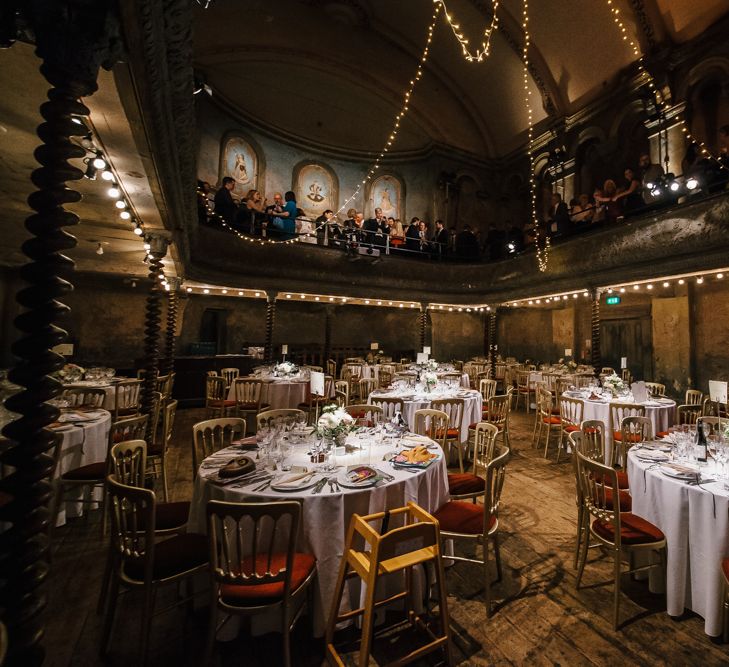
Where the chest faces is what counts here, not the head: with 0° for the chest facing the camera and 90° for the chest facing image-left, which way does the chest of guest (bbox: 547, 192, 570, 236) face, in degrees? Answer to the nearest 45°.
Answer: approximately 45°

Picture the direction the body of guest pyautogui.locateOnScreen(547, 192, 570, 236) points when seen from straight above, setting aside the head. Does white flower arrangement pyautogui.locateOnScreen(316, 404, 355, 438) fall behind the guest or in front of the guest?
in front

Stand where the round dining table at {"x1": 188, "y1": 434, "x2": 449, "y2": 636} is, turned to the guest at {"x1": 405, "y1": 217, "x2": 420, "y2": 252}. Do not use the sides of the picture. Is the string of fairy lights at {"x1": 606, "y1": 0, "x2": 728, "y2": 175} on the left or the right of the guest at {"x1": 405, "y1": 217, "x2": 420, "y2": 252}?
right

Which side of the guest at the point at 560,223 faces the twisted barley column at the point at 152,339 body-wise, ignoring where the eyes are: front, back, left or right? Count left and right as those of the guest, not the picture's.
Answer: front

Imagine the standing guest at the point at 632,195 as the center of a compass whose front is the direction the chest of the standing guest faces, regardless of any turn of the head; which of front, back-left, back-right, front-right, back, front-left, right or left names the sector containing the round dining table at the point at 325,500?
left

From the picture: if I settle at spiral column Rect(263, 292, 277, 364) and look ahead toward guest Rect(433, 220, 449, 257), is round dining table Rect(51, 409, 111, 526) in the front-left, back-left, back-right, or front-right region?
back-right

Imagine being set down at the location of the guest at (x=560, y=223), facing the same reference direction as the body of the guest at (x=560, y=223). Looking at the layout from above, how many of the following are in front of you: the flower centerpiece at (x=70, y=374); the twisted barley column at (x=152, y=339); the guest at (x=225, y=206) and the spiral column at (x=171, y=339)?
4

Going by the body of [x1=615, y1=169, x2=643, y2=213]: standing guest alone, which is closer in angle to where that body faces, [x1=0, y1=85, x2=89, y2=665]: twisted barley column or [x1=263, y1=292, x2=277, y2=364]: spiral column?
the spiral column

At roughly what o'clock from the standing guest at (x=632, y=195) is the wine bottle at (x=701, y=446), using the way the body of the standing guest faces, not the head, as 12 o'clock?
The wine bottle is roughly at 9 o'clock from the standing guest.

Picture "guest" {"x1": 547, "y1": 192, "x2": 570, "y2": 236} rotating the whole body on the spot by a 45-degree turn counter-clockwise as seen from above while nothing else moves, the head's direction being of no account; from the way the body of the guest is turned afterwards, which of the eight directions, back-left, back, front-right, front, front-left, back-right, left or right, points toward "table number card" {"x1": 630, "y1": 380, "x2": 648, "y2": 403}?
front

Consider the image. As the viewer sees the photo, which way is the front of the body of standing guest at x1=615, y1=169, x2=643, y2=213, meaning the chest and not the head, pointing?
to the viewer's left

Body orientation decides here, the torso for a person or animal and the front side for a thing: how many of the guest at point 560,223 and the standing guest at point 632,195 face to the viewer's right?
0

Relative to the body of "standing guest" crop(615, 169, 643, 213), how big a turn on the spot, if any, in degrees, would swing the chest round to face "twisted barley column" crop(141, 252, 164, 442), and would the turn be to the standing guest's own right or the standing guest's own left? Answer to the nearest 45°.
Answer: approximately 45° to the standing guest's own left

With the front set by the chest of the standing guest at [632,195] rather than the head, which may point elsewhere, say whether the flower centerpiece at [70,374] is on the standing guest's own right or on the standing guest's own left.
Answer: on the standing guest's own left
